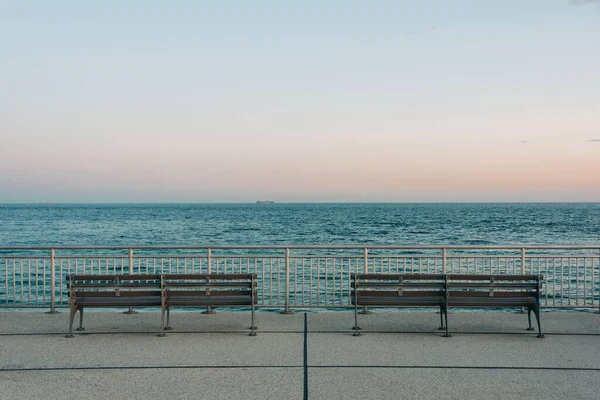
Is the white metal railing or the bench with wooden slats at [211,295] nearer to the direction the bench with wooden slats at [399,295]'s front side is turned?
the white metal railing

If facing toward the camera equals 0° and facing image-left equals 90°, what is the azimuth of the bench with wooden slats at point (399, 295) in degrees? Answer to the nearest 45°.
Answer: approximately 180°

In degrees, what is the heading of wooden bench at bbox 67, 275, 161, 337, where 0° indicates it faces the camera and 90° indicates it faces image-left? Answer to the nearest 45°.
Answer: approximately 180°

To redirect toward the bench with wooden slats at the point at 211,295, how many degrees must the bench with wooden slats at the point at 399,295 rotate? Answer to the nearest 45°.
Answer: approximately 90° to its left

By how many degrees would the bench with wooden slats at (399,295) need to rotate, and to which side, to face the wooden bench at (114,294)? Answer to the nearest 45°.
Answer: approximately 90° to its left

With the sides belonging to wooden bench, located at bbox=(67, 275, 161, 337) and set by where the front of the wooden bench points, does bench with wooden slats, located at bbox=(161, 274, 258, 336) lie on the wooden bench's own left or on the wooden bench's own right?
on the wooden bench's own right

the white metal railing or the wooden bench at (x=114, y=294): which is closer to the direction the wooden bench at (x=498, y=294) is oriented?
the white metal railing

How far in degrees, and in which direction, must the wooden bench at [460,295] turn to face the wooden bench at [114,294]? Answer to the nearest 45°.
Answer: approximately 90° to its left

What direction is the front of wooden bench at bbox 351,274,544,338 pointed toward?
away from the camera
